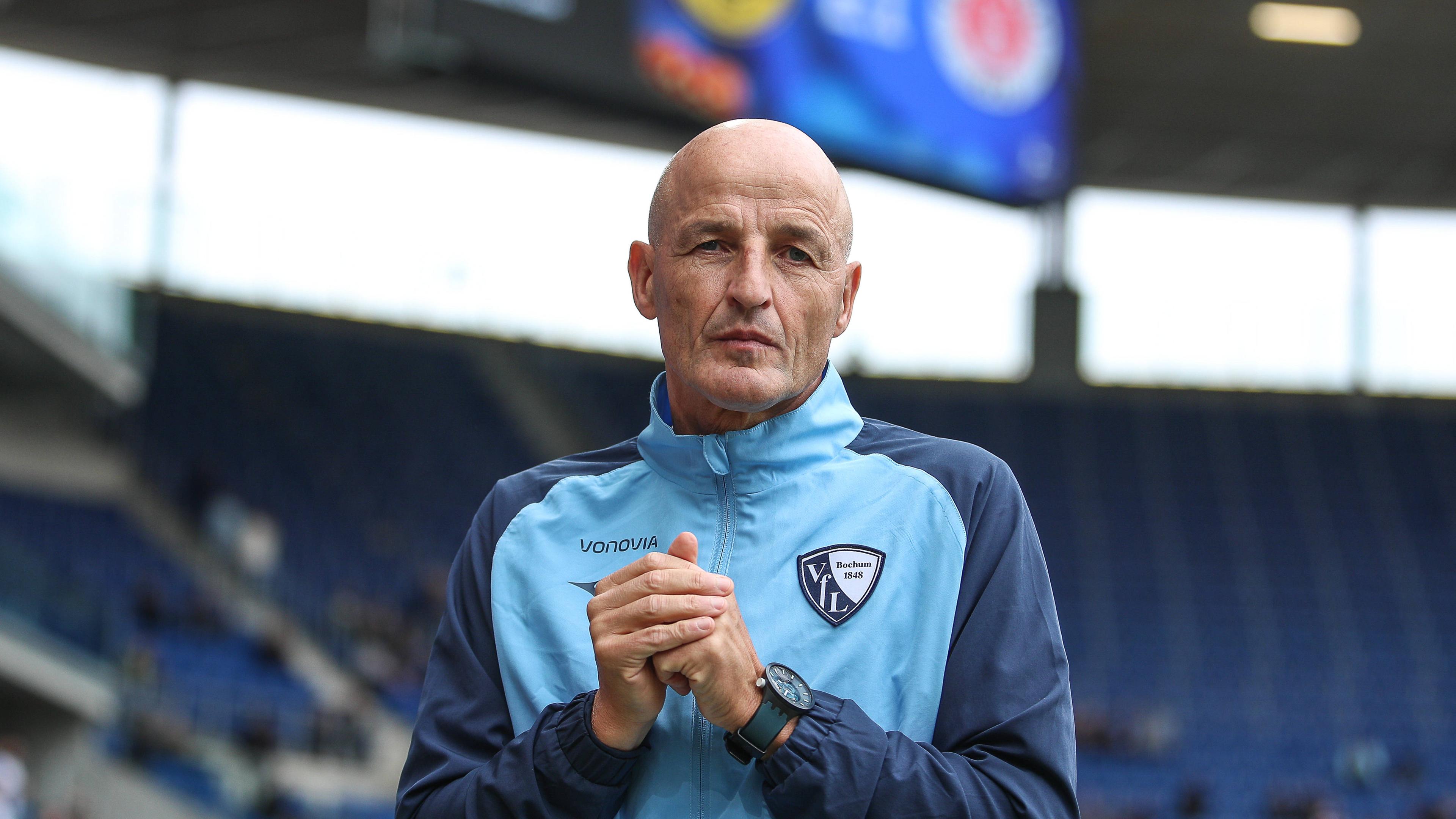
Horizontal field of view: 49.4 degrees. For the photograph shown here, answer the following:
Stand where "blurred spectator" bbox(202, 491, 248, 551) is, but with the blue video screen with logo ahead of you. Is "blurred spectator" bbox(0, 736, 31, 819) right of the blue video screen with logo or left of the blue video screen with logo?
right

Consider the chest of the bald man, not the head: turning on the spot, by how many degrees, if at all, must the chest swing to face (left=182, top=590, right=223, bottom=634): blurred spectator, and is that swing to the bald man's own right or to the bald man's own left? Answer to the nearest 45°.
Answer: approximately 180°

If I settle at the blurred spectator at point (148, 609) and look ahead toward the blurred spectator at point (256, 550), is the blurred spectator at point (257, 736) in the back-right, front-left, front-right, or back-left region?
back-right

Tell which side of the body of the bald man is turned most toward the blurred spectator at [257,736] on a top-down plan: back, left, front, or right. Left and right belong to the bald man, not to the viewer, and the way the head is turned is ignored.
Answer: back

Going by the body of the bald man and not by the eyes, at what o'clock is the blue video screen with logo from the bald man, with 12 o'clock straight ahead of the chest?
The blue video screen with logo is roughly at 6 o'clock from the bald man.

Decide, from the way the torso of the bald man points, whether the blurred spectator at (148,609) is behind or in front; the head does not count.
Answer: behind

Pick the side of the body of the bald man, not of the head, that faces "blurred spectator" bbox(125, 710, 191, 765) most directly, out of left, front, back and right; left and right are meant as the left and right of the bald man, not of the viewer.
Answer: back

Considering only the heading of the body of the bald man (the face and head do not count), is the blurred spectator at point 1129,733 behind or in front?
behind

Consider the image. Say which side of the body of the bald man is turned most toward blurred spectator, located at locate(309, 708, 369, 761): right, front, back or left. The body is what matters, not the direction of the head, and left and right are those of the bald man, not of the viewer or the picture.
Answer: back

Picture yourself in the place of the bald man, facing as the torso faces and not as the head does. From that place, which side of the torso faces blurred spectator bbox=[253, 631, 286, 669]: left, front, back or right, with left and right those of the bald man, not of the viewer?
back

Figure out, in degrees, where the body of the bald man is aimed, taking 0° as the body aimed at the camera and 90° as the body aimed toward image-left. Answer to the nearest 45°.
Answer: approximately 0°
